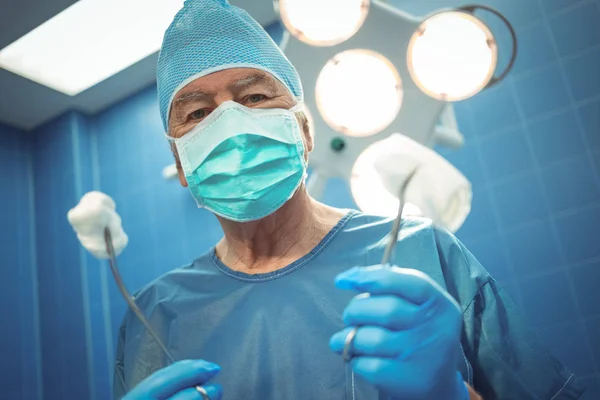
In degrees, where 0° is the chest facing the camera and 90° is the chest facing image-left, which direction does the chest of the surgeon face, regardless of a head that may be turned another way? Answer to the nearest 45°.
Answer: approximately 0°
